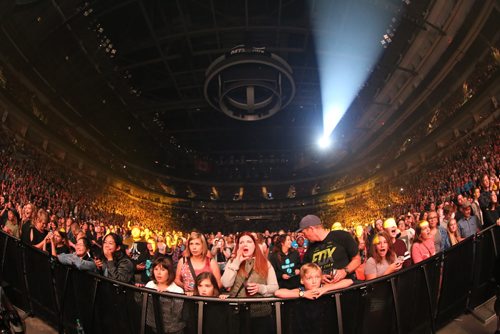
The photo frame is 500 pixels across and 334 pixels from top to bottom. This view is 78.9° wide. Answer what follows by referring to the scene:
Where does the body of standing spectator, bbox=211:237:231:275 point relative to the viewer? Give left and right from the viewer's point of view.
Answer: facing the viewer

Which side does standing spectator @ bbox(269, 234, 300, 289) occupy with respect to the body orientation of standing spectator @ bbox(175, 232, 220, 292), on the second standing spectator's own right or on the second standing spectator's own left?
on the second standing spectator's own left

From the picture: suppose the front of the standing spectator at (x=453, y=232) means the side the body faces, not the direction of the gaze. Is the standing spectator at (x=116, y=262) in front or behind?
in front

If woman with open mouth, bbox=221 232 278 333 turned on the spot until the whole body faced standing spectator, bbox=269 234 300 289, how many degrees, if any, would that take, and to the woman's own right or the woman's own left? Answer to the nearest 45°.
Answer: approximately 135° to the woman's own left

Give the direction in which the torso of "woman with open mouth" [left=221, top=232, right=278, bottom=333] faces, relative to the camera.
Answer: toward the camera

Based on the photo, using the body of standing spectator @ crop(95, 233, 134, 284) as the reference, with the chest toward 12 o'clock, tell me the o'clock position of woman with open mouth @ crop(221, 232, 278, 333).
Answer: The woman with open mouth is roughly at 9 o'clock from the standing spectator.

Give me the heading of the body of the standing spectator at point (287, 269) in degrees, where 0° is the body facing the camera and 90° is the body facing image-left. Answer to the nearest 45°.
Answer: approximately 315°

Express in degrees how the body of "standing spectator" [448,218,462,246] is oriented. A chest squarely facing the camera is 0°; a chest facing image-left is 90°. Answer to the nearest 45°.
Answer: approximately 45°

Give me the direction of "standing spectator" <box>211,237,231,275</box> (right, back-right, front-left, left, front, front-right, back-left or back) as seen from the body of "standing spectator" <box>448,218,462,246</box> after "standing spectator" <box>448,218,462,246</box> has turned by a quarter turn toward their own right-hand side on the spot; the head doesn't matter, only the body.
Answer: front-left

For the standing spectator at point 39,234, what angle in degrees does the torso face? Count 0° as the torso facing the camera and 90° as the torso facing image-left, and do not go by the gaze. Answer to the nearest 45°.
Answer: approximately 315°
